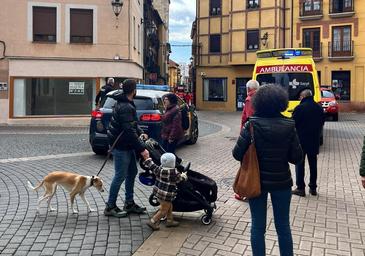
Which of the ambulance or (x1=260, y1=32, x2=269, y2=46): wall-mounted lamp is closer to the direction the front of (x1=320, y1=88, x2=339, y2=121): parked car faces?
the ambulance

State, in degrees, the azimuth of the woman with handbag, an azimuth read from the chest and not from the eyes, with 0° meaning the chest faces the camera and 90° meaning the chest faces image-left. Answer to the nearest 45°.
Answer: approximately 180°

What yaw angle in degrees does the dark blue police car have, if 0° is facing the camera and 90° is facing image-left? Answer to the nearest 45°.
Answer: approximately 225°

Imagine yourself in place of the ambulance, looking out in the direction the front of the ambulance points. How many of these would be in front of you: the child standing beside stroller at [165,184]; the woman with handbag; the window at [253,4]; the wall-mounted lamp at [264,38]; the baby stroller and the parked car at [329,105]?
3

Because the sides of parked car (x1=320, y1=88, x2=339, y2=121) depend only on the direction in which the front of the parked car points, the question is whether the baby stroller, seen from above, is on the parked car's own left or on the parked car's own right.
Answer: on the parked car's own right

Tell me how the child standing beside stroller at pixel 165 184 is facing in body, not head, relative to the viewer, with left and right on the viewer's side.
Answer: facing away from the viewer and to the right of the viewer

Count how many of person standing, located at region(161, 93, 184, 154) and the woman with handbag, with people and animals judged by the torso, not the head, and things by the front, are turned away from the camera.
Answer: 1

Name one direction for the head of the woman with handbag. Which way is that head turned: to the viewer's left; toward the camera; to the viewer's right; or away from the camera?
away from the camera

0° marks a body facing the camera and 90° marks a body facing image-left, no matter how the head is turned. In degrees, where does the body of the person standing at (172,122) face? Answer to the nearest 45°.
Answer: approximately 90°
